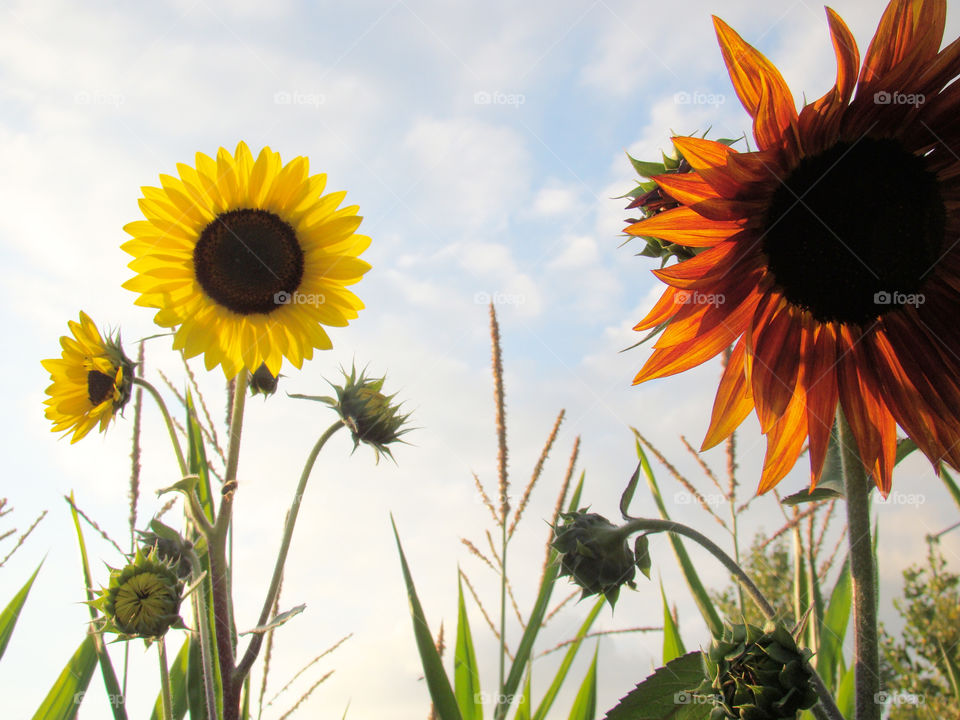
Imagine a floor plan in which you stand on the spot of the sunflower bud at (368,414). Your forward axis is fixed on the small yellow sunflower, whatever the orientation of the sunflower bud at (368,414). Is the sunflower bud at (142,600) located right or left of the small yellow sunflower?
left

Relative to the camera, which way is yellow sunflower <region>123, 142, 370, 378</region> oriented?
toward the camera

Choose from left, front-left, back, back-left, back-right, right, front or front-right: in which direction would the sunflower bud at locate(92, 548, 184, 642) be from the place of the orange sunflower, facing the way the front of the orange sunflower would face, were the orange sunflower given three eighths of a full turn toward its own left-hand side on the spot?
back-left

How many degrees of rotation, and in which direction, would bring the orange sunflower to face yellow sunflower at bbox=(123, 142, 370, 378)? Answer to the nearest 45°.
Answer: approximately 90° to its right

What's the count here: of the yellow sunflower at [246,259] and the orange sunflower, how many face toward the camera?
2

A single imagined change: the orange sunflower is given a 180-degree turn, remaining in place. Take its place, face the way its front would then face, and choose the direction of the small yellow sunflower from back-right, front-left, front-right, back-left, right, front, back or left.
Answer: left

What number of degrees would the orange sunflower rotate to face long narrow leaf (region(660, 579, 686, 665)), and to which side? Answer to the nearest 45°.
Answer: approximately 135° to its right

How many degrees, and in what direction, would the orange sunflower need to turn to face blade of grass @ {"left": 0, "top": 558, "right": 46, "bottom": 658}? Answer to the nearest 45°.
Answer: approximately 90° to its right

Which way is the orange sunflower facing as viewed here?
toward the camera
